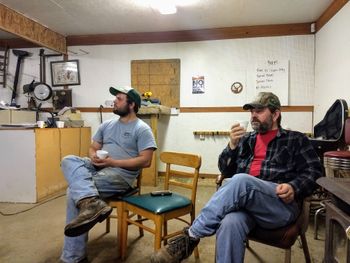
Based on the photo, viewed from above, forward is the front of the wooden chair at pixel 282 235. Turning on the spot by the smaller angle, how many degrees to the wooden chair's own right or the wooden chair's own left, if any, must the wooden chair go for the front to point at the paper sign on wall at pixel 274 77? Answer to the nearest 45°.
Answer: approximately 135° to the wooden chair's own right

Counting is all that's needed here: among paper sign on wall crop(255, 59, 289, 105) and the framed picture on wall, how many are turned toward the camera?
2

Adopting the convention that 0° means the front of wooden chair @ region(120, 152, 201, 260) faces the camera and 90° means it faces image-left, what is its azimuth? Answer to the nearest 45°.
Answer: approximately 45°

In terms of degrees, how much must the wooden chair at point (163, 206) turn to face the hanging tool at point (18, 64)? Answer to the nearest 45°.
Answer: approximately 90° to its right

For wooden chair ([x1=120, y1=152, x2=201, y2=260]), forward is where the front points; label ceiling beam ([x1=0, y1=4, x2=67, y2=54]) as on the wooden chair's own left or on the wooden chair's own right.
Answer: on the wooden chair's own right

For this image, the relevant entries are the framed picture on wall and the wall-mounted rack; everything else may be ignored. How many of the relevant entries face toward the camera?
2

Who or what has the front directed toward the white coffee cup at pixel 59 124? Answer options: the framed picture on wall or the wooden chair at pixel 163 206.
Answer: the framed picture on wall

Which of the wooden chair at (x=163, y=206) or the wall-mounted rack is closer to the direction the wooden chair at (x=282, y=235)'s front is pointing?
the wooden chair at (x=163, y=206)

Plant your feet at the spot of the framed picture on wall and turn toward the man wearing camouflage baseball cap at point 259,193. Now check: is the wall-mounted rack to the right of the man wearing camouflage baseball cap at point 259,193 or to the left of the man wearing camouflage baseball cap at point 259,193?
left
